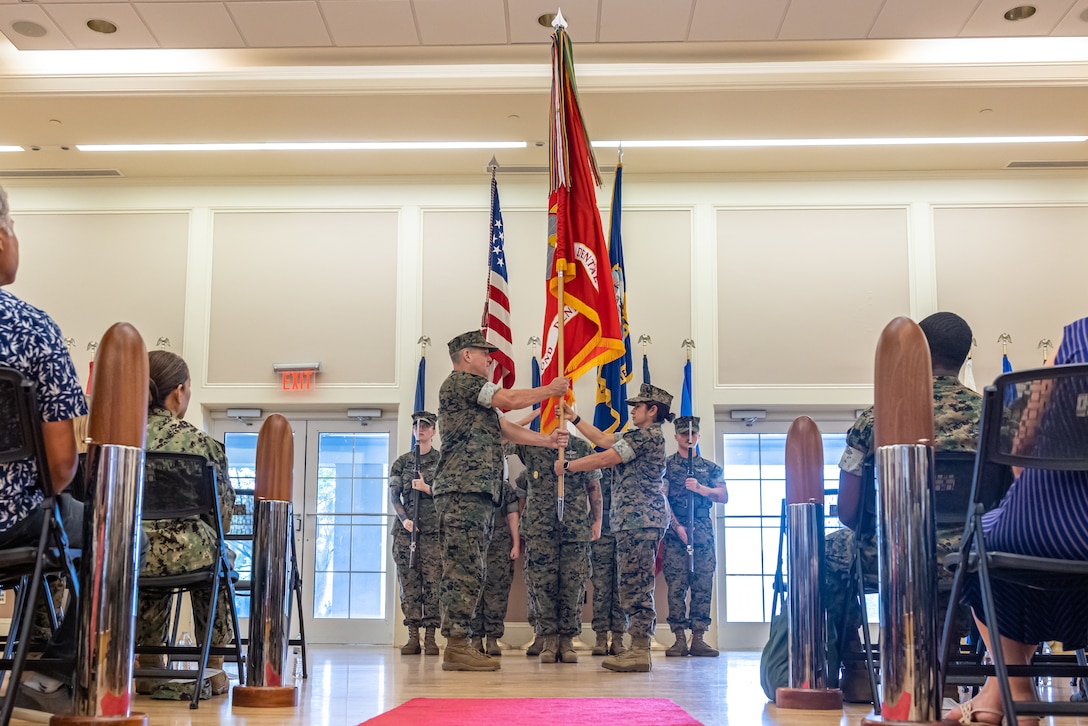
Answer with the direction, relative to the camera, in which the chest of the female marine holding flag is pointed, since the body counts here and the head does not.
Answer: to the viewer's left

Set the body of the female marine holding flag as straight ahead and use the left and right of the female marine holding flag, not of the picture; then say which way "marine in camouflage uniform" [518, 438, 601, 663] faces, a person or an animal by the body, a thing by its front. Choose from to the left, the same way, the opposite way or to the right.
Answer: to the left

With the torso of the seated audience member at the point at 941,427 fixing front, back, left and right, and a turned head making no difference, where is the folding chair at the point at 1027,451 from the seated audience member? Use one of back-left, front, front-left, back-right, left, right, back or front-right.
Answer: back-left

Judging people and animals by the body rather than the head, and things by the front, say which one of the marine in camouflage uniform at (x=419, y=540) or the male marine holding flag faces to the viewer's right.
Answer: the male marine holding flag

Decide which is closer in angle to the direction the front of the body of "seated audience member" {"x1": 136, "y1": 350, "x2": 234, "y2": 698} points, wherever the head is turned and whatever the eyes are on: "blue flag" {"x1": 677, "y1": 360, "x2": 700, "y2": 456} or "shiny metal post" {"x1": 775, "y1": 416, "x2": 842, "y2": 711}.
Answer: the blue flag

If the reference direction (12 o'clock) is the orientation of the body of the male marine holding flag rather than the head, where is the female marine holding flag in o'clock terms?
The female marine holding flag is roughly at 11 o'clock from the male marine holding flag.

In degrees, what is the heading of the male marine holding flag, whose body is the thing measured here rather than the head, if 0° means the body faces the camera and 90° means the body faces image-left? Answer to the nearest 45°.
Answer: approximately 270°

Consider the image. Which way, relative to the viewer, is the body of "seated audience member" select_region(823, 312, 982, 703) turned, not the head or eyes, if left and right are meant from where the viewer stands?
facing away from the viewer and to the left of the viewer

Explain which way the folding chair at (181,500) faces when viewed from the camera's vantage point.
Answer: facing away from the viewer and to the right of the viewer

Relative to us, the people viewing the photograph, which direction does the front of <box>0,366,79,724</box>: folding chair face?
facing away from the viewer and to the right of the viewer
